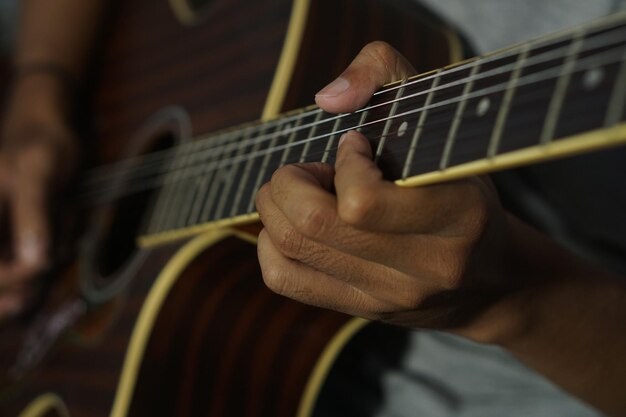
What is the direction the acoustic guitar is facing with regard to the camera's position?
facing the viewer and to the left of the viewer
